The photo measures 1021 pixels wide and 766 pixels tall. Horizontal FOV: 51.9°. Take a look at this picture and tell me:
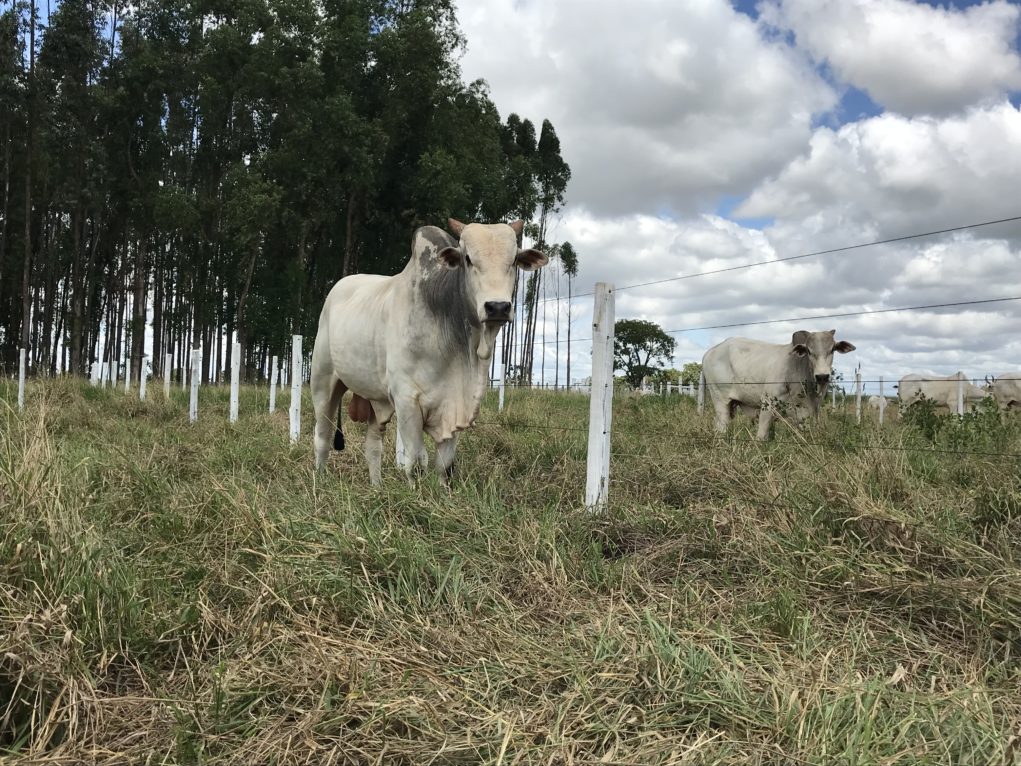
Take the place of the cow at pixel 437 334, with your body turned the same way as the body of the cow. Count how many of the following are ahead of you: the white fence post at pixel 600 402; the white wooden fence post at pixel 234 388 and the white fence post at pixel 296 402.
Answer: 1

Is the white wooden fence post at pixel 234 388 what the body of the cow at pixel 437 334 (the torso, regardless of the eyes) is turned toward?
no

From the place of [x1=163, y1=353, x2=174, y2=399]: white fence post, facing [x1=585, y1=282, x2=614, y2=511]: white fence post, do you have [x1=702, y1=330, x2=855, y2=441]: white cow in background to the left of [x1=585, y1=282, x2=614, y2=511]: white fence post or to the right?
left

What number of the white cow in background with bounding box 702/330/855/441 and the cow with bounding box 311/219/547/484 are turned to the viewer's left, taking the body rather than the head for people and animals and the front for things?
0

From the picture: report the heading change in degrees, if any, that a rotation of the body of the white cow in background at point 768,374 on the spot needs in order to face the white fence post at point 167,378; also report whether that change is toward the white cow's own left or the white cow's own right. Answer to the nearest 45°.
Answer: approximately 135° to the white cow's own right

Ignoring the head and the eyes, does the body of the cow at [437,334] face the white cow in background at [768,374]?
no

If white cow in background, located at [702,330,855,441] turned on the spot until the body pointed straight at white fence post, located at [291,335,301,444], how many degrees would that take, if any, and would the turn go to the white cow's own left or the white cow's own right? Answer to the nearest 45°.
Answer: approximately 90° to the white cow's own right

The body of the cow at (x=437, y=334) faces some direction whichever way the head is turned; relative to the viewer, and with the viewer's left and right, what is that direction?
facing the viewer and to the right of the viewer

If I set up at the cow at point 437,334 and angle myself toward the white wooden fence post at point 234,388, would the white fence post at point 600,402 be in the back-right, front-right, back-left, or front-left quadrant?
back-right

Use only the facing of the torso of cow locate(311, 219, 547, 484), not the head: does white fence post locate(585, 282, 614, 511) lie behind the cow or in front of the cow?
in front

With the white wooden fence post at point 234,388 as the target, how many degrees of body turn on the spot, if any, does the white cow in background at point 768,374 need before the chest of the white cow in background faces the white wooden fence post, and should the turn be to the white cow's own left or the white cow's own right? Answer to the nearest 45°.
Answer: approximately 135° to the white cow's own right

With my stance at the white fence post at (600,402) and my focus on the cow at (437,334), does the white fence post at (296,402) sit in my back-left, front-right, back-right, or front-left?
front-right

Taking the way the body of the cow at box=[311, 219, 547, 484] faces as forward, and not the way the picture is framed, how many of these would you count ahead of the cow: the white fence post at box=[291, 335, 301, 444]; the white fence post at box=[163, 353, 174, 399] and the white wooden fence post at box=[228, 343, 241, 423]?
0
